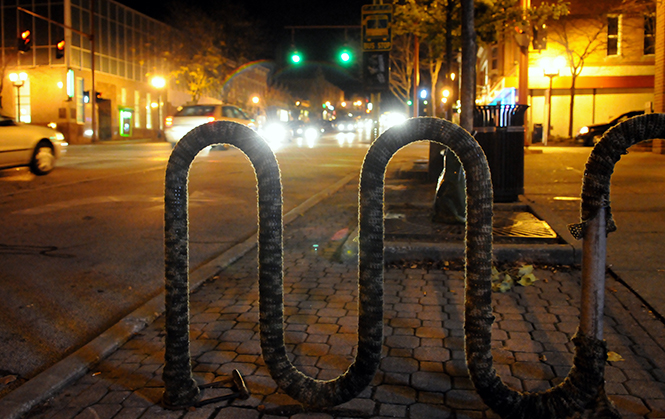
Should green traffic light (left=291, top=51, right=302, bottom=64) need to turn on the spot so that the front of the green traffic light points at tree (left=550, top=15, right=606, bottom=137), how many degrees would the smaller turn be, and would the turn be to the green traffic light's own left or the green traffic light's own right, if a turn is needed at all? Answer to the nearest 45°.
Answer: approximately 90° to the green traffic light's own left

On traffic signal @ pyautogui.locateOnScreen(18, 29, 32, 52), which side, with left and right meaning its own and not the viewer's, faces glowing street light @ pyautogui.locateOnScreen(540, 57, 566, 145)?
left

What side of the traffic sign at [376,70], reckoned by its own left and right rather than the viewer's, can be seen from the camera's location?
front

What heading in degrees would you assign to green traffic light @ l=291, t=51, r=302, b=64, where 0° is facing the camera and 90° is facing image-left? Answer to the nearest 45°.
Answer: approximately 0°

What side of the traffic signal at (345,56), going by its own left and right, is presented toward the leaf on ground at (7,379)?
front

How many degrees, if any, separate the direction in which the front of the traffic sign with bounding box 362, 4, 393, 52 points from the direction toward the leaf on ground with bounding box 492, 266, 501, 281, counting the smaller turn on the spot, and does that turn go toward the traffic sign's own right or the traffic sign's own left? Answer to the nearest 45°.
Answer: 0° — it already faces it

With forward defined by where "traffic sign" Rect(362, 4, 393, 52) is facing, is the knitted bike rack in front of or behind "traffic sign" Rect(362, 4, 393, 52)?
in front

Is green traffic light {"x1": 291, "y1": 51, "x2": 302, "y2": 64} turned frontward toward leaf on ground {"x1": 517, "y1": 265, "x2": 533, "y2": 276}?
yes
